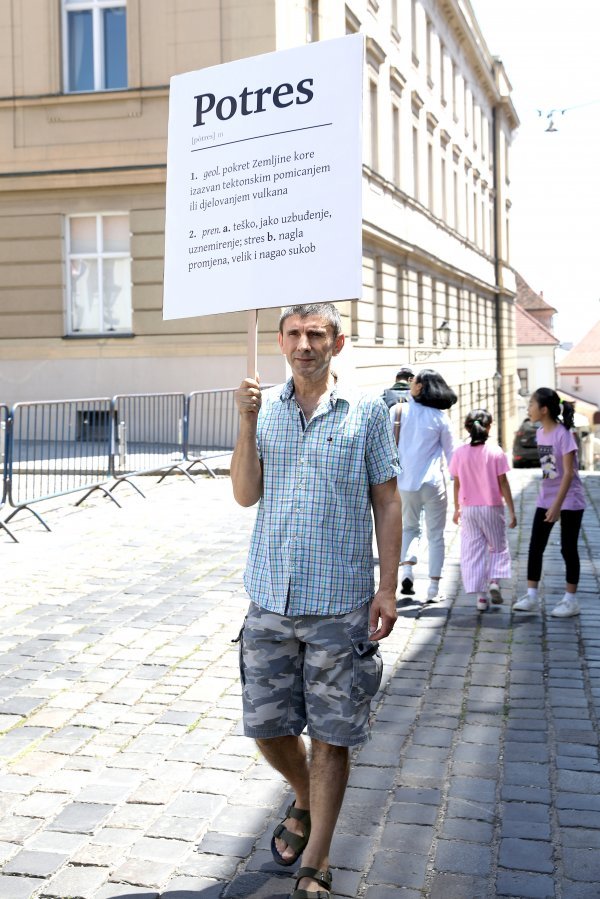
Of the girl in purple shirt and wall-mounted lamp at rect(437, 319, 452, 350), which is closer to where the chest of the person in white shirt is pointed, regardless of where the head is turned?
the wall-mounted lamp

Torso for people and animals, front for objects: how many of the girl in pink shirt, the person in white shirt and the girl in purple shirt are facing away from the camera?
2

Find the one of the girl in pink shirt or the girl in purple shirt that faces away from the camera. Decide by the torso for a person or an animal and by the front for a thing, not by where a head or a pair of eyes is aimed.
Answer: the girl in pink shirt

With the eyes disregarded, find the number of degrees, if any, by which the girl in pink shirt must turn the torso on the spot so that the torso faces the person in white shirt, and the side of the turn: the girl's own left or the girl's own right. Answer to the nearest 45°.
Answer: approximately 45° to the girl's own left

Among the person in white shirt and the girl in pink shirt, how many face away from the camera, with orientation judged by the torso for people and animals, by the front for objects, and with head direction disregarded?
2

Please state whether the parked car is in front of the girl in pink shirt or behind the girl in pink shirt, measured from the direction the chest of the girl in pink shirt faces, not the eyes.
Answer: in front

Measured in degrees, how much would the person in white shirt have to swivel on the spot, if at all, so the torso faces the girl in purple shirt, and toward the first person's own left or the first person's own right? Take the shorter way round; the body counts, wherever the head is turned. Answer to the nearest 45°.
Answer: approximately 135° to the first person's own right

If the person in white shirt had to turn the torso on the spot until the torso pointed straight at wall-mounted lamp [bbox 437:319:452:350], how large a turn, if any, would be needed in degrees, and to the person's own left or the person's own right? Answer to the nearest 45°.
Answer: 0° — they already face it

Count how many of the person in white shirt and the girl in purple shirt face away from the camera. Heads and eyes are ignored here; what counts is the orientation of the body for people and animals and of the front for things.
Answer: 1

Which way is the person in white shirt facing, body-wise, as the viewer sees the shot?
away from the camera

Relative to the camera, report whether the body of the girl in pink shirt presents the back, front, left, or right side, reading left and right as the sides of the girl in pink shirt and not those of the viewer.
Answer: back

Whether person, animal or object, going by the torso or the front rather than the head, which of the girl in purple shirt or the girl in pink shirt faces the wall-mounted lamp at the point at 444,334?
the girl in pink shirt

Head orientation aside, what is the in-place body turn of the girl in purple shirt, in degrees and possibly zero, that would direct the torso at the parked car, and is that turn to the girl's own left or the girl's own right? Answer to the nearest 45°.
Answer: approximately 135° to the girl's own right

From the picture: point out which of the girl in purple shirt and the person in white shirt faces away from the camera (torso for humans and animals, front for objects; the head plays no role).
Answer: the person in white shirt
